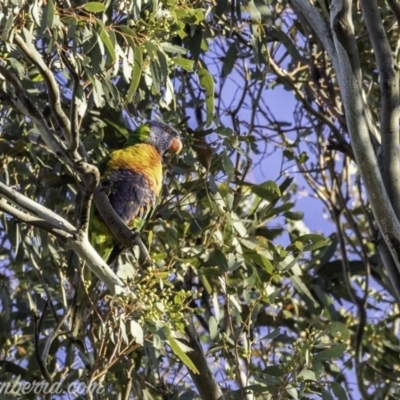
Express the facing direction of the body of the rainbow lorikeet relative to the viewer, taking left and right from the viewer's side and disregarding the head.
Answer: facing the viewer and to the right of the viewer
